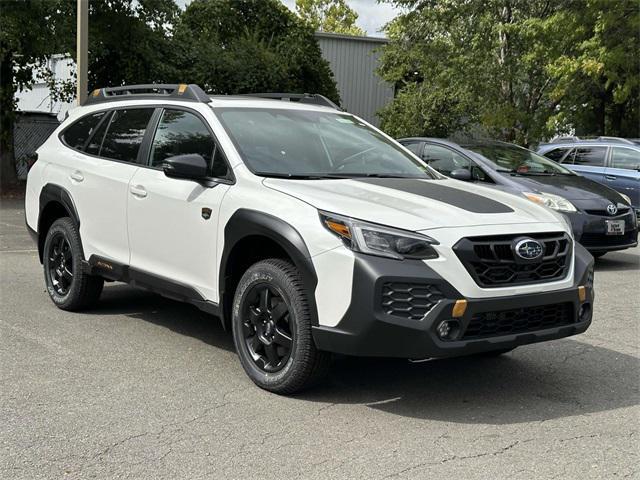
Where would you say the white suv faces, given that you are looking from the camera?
facing the viewer and to the right of the viewer

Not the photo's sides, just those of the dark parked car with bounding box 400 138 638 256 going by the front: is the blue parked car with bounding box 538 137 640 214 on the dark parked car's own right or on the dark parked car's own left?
on the dark parked car's own left

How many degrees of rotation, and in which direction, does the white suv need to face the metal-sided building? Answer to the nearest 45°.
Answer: approximately 135° to its left

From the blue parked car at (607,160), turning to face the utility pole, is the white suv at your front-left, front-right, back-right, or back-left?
front-left

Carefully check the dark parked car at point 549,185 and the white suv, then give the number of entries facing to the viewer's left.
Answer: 0

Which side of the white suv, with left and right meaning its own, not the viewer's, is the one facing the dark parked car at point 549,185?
left

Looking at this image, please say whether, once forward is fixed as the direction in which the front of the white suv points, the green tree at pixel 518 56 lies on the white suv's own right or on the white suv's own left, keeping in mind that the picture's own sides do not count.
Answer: on the white suv's own left

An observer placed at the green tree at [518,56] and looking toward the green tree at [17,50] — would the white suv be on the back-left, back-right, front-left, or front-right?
front-left

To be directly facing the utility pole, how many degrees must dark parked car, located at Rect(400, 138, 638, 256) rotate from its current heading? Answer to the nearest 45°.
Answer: approximately 135° to its right

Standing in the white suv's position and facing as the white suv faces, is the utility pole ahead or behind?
behind

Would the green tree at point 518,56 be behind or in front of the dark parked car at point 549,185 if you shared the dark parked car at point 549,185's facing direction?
behind
